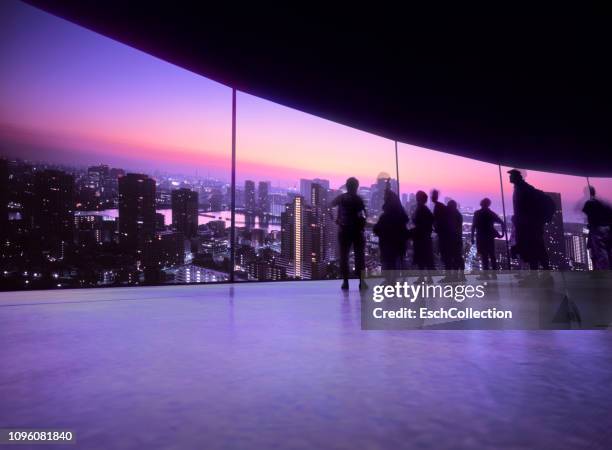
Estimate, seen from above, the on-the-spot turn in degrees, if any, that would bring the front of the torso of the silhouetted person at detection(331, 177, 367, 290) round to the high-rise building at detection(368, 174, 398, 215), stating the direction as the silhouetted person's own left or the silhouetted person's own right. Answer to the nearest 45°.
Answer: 0° — they already face it

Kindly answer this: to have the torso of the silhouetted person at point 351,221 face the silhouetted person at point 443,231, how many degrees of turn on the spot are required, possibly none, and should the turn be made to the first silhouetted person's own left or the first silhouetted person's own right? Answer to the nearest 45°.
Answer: approximately 45° to the first silhouetted person's own right

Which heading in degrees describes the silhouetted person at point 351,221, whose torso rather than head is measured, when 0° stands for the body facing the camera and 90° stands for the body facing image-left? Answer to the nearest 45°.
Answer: approximately 180°

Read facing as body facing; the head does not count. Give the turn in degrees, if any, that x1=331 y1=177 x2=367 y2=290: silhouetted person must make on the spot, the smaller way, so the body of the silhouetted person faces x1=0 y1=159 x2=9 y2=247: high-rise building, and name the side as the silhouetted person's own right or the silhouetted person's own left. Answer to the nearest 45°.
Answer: approximately 90° to the silhouetted person's own left

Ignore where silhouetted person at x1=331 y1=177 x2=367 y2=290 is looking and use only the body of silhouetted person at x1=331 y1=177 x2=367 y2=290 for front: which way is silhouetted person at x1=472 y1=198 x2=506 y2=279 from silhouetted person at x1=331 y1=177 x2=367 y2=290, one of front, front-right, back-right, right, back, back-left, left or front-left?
front-right

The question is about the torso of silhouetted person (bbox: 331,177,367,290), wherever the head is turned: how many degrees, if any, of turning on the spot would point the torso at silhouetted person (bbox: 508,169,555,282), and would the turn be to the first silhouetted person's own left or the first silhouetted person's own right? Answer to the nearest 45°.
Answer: approximately 90° to the first silhouetted person's own right

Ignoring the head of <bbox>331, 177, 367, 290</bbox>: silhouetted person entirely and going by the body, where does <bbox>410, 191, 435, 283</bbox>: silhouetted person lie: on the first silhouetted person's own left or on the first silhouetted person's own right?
on the first silhouetted person's own right

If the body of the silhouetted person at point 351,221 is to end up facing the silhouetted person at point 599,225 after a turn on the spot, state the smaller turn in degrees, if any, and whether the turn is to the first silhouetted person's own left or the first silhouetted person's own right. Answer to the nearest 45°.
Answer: approximately 45° to the first silhouetted person's own right

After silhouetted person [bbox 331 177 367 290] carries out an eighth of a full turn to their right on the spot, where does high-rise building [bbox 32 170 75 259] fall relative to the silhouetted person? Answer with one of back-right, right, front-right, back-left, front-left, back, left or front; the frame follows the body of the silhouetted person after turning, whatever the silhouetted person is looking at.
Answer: back-left

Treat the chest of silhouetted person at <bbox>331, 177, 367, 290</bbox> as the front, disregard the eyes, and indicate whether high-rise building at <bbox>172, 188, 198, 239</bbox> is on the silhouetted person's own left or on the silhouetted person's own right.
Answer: on the silhouetted person's own left

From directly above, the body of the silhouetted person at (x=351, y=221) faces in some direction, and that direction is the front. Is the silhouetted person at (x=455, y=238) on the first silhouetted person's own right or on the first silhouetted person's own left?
on the first silhouetted person's own right

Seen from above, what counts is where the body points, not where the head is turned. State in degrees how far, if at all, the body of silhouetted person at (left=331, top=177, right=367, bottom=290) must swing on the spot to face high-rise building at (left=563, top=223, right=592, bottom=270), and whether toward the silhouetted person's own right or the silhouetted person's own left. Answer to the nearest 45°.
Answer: approximately 45° to the silhouetted person's own right
